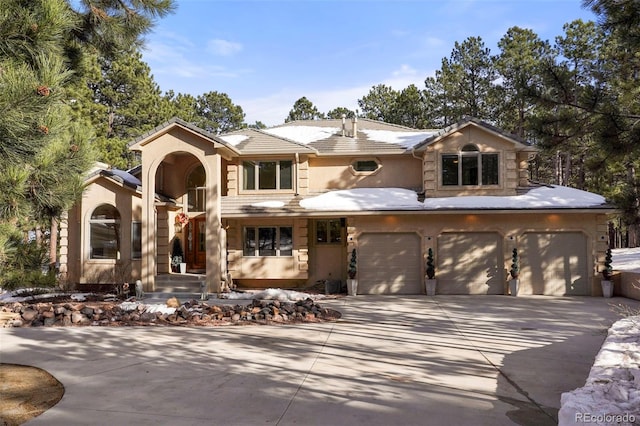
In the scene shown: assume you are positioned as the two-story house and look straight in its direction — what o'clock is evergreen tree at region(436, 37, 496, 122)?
The evergreen tree is roughly at 7 o'clock from the two-story house.

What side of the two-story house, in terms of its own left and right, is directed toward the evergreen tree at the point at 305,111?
back

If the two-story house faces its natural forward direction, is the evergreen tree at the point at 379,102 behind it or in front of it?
behind

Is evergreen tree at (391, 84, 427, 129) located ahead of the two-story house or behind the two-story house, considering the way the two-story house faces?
behind

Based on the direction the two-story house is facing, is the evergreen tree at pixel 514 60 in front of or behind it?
behind

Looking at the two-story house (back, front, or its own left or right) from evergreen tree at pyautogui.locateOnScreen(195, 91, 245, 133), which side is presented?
back

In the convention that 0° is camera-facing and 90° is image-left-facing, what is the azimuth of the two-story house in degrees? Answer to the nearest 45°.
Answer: approximately 0°

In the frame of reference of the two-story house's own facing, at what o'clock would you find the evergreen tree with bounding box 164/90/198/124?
The evergreen tree is roughly at 5 o'clock from the two-story house.
